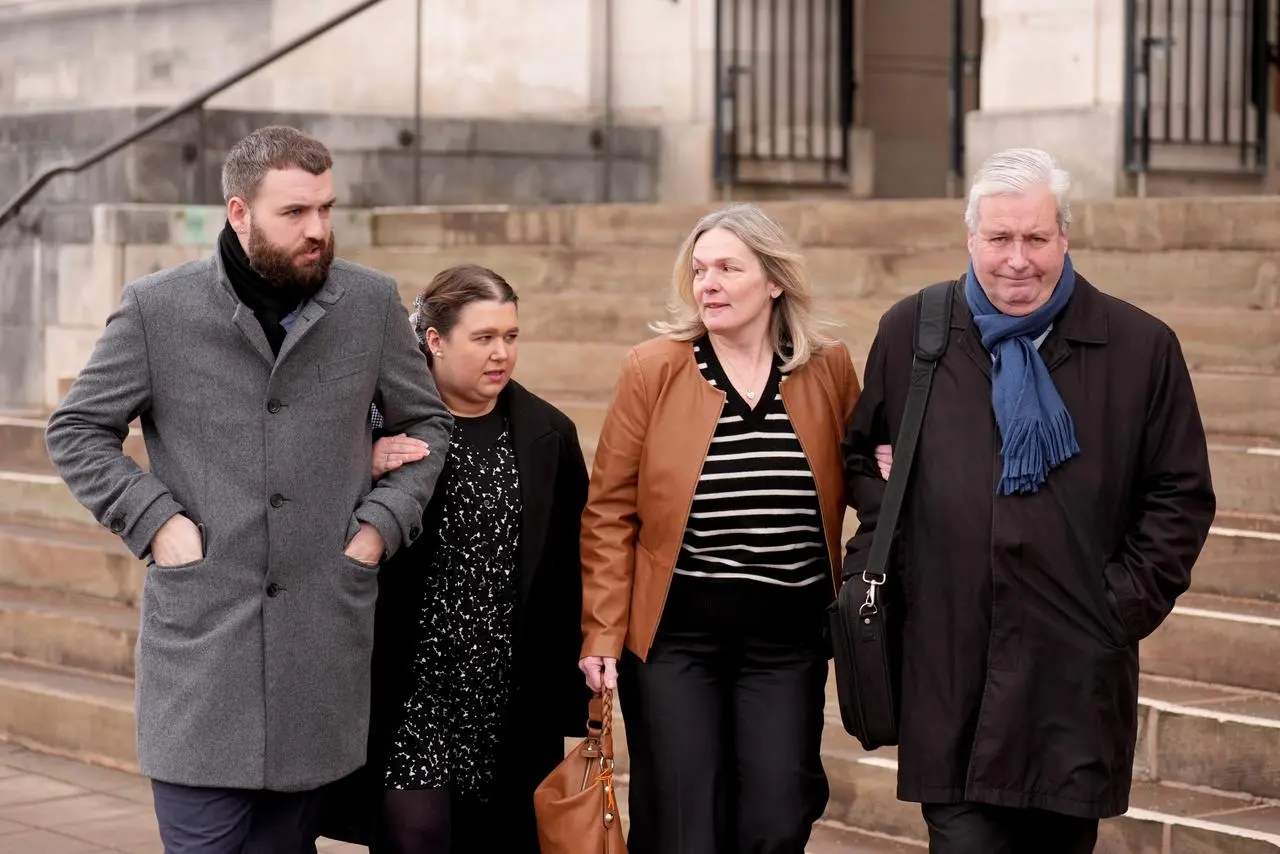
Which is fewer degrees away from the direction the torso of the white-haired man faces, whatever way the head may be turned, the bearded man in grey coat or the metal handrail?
the bearded man in grey coat

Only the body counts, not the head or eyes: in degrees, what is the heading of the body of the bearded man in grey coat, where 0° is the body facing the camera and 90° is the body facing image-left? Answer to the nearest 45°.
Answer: approximately 0°

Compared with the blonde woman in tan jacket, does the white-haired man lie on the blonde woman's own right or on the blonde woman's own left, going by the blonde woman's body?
on the blonde woman's own left

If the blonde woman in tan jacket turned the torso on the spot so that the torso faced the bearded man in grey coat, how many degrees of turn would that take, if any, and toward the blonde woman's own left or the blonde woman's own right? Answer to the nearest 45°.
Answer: approximately 45° to the blonde woman's own right

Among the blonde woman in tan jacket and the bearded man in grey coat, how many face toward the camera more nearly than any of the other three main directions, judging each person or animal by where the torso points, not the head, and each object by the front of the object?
2

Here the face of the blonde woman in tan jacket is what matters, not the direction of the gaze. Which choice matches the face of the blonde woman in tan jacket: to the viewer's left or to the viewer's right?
to the viewer's left

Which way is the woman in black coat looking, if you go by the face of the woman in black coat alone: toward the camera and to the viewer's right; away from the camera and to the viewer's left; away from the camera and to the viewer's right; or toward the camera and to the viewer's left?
toward the camera and to the viewer's right

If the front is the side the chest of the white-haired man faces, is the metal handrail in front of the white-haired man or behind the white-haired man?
behind

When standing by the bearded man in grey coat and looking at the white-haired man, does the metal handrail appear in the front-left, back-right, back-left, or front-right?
back-left

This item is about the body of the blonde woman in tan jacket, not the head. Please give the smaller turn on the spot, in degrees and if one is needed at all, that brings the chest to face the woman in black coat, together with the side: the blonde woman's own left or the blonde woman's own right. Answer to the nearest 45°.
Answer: approximately 90° to the blonde woman's own right

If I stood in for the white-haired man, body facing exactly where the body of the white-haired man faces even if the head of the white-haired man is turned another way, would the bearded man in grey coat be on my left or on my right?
on my right

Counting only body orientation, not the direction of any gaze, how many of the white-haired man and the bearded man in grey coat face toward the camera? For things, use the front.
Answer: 2
